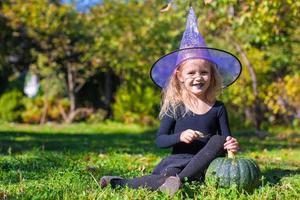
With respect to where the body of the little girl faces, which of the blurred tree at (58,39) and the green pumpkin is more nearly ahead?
the green pumpkin

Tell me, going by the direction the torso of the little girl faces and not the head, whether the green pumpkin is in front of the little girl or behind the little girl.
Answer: in front

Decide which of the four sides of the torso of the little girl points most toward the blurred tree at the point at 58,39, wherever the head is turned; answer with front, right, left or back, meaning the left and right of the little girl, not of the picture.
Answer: back

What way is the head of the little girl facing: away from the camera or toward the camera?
toward the camera

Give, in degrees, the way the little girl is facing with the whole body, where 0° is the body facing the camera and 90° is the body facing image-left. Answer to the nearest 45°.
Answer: approximately 0°
